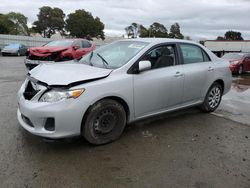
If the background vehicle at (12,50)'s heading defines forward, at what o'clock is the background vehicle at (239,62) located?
the background vehicle at (239,62) is roughly at 9 o'clock from the background vehicle at (12,50).

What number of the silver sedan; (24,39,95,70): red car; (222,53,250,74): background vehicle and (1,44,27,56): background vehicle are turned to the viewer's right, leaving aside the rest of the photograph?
0

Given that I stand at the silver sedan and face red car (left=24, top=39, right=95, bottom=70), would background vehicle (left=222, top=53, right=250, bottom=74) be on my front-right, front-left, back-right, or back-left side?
front-right

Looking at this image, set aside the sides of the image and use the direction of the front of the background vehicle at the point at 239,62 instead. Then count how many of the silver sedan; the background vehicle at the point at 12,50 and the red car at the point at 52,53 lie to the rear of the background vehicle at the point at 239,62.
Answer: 0

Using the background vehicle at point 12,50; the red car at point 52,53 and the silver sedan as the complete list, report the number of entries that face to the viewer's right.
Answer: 0

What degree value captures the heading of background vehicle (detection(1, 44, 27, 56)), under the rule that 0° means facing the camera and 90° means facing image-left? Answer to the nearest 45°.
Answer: approximately 45°

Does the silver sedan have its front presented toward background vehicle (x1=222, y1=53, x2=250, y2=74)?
no

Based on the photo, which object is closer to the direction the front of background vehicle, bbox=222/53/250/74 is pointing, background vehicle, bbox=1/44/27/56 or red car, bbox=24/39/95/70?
the red car

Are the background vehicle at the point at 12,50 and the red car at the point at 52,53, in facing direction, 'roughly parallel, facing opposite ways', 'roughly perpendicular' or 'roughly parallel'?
roughly parallel

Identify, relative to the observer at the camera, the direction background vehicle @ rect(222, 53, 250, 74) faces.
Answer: facing the viewer and to the left of the viewer

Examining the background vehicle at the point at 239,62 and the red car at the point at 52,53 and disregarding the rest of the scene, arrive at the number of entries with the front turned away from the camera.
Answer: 0

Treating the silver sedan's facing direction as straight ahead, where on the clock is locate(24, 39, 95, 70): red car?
The red car is roughly at 4 o'clock from the silver sedan.

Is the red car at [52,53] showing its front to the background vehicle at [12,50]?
no

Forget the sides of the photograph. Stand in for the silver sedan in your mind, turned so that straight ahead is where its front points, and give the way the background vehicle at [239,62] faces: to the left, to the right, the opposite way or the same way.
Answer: the same way

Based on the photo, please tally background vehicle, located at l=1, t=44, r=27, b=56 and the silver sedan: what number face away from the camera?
0

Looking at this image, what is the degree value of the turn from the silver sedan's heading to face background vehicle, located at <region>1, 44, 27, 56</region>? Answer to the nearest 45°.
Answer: approximately 90° to its right

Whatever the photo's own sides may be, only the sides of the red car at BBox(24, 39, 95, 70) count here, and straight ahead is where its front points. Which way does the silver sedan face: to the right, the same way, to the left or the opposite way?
the same way

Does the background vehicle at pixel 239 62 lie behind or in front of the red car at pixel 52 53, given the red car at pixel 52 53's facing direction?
behind

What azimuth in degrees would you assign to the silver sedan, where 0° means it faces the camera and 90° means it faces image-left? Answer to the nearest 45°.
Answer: approximately 45°
